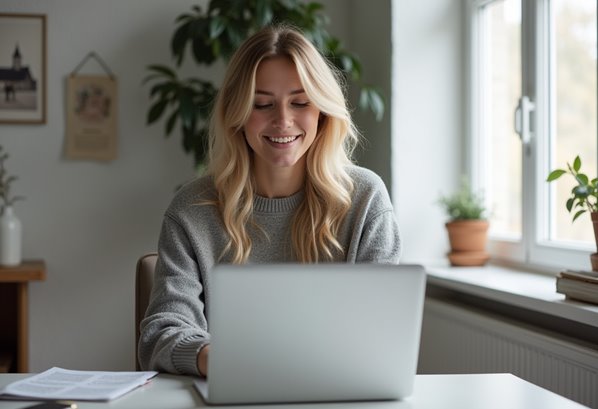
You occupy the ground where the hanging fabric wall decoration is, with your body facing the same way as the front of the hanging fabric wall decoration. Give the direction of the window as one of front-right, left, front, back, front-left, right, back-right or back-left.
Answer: front-left

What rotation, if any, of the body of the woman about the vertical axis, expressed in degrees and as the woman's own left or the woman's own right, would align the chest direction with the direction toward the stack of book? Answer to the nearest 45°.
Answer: approximately 90° to the woman's own left

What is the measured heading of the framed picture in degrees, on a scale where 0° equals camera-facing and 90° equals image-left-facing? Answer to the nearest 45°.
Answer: approximately 0°

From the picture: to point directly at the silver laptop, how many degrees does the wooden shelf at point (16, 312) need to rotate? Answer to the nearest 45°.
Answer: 0° — it already faces it

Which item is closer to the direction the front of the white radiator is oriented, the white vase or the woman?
the woman

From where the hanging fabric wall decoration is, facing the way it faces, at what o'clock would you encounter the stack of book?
The stack of book is roughly at 11 o'clock from the hanging fabric wall decoration.
